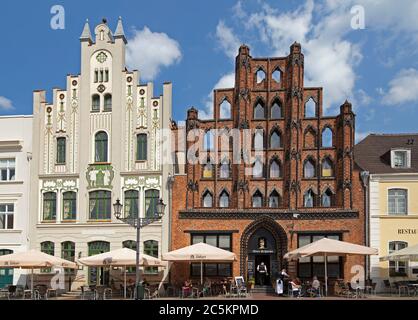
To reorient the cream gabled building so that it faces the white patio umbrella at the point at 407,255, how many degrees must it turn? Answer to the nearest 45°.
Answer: approximately 45° to its left

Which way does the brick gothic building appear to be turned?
toward the camera

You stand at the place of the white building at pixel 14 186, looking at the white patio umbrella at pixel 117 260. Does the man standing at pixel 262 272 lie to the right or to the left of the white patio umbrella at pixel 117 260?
left

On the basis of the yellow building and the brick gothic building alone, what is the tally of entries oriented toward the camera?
2

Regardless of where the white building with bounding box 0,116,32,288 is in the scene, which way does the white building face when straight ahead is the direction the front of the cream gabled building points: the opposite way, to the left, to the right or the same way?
the same way

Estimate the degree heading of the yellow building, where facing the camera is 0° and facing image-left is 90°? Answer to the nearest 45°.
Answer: approximately 0°

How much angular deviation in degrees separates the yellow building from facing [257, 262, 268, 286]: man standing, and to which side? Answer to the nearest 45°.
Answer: approximately 90° to its right

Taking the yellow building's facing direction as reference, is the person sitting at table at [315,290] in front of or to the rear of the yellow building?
in front

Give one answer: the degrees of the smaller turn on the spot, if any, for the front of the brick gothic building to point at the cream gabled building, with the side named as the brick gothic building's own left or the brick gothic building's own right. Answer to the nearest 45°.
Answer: approximately 90° to the brick gothic building's own right

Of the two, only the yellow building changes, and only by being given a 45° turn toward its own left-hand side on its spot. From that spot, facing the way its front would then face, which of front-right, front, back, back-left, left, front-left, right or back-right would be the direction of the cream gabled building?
back-right

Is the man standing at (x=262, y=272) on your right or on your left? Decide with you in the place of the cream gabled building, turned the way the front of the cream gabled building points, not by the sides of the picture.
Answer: on your left

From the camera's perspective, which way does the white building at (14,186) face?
toward the camera

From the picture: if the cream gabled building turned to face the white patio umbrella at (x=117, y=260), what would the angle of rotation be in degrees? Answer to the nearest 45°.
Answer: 0° — it already faces it

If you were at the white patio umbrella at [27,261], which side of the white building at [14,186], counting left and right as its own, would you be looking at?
front
